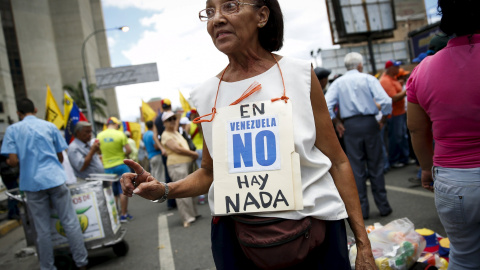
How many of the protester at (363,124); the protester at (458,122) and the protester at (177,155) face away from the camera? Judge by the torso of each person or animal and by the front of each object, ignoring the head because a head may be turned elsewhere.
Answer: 2

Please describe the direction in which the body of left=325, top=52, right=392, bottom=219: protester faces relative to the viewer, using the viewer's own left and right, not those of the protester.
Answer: facing away from the viewer

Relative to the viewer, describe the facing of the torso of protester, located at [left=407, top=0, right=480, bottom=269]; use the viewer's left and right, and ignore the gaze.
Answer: facing away from the viewer

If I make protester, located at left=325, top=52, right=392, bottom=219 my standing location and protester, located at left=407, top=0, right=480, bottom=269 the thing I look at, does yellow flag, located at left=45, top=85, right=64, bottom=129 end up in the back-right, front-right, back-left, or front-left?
back-right
